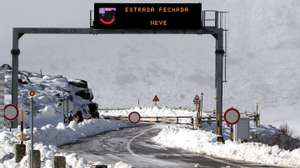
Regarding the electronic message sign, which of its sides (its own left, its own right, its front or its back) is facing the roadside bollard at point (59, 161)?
front

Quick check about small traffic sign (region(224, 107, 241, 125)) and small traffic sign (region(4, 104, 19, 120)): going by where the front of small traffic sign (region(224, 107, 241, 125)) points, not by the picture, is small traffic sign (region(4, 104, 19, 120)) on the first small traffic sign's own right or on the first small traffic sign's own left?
on the first small traffic sign's own right

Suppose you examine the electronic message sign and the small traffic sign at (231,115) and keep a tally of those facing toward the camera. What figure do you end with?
2

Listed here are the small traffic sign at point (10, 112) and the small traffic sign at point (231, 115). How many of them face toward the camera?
2

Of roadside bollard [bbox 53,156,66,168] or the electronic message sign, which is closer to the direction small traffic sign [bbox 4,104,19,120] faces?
the roadside bollard

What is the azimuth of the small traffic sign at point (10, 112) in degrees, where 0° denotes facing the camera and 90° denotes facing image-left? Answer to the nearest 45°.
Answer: approximately 0°

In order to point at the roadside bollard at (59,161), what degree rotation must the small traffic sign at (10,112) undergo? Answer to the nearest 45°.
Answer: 0° — it already faces it
